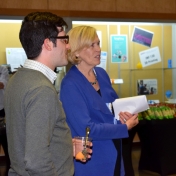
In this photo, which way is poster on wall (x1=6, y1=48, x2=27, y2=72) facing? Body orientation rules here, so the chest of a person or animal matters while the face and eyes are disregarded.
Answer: toward the camera

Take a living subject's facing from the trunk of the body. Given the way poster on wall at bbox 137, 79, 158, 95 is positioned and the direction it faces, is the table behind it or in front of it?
in front

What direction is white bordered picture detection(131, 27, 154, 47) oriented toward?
toward the camera

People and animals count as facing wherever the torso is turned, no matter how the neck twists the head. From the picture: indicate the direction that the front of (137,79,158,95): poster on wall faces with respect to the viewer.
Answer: facing the viewer

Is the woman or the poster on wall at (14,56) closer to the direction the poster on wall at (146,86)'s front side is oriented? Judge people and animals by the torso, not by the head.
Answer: the woman

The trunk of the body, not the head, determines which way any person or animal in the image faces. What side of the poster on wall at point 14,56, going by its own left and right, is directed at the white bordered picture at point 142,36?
left

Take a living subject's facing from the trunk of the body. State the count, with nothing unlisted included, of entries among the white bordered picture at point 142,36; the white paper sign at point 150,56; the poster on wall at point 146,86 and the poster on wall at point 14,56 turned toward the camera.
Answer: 4

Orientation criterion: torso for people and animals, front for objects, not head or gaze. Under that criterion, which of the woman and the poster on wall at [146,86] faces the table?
the poster on wall

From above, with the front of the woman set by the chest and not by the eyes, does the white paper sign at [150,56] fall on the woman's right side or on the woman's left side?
on the woman's left side

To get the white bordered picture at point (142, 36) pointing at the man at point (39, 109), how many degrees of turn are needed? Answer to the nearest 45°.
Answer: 0° — it already faces them

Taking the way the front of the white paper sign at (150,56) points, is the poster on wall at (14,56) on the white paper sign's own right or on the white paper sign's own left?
on the white paper sign's own right

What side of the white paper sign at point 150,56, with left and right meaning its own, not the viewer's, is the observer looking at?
front
